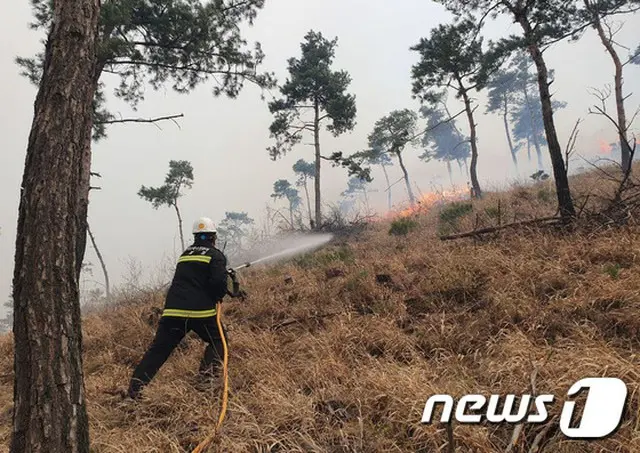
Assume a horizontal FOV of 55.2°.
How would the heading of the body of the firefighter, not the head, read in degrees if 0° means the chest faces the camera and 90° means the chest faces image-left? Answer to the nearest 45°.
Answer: approximately 225°

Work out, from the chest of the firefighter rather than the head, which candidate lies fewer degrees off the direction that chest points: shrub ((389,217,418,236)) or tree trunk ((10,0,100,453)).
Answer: the shrub

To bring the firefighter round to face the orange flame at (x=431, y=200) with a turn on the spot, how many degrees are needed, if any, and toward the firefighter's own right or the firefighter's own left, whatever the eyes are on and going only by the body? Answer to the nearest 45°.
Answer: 0° — they already face it

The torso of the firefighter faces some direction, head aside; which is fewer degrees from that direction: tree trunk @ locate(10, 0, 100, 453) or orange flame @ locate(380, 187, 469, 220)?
the orange flame

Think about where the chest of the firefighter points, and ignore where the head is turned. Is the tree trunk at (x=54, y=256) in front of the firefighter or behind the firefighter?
behind

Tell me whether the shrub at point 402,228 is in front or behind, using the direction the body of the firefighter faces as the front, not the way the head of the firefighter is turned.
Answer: in front

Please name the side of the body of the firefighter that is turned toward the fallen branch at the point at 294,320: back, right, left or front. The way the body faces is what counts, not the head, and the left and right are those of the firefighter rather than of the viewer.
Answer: front

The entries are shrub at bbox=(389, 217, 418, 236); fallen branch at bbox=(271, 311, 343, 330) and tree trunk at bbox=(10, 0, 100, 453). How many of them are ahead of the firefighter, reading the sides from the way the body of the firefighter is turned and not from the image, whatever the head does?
2
